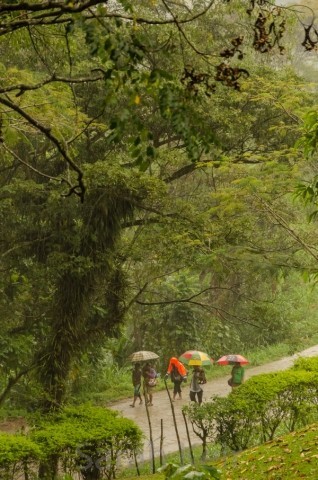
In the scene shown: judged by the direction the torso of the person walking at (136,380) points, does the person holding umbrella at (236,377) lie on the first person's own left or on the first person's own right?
on the first person's own left

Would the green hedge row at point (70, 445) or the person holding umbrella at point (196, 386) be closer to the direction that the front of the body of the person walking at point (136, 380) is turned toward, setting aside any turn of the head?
the green hedge row

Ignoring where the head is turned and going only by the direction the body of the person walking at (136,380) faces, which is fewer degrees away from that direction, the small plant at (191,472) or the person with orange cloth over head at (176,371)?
the small plant

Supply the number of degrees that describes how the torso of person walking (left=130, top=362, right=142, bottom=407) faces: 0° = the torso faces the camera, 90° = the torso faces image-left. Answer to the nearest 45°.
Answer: approximately 45°

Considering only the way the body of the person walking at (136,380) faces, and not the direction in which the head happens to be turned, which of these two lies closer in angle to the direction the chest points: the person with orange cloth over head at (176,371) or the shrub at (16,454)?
the shrub

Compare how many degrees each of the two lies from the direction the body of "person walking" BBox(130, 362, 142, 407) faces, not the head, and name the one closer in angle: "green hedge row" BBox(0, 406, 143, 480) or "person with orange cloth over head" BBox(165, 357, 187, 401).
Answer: the green hedge row

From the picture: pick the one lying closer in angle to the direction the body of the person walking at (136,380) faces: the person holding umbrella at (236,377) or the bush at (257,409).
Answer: the bush
